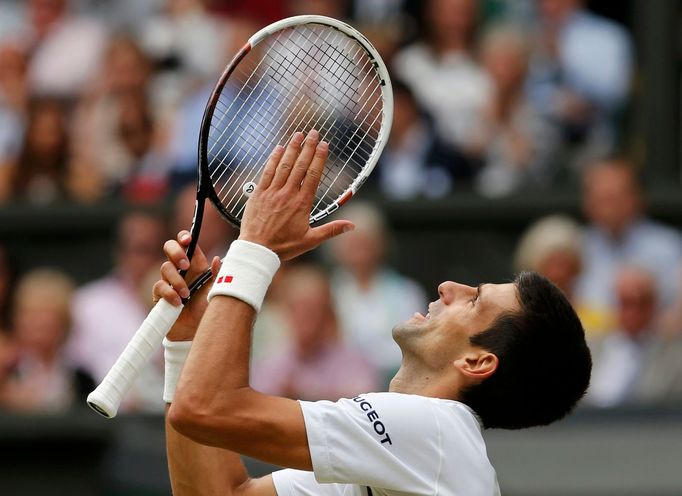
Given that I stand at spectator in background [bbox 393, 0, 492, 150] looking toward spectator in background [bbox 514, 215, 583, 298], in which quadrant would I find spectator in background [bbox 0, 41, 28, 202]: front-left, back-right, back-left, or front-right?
back-right

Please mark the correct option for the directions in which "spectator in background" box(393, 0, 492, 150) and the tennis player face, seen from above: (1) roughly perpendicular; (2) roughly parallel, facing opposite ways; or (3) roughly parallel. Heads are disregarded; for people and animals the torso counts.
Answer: roughly perpendicular

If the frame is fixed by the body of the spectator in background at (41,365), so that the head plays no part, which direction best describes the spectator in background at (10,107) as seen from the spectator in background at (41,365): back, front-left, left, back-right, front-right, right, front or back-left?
back

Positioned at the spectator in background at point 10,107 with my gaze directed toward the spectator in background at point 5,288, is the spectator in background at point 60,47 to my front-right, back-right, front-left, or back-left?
back-left

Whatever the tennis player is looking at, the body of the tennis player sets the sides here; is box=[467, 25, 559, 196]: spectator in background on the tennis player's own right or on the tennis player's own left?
on the tennis player's own right

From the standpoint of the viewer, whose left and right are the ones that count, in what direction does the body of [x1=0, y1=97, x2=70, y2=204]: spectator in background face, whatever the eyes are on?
facing the viewer

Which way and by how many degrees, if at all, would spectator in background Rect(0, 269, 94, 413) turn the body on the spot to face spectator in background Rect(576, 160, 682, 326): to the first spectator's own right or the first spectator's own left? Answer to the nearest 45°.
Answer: approximately 90° to the first spectator's own left

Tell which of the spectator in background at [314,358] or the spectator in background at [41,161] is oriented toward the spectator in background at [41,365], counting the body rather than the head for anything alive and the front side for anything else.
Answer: the spectator in background at [41,161]

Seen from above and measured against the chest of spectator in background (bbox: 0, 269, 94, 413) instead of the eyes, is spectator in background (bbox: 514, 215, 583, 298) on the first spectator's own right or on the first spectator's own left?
on the first spectator's own left

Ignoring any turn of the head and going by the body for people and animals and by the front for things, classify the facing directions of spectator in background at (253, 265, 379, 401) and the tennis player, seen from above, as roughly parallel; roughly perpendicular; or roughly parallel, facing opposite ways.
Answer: roughly perpendicular

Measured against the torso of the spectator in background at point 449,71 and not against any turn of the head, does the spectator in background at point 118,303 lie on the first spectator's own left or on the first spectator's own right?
on the first spectator's own right
